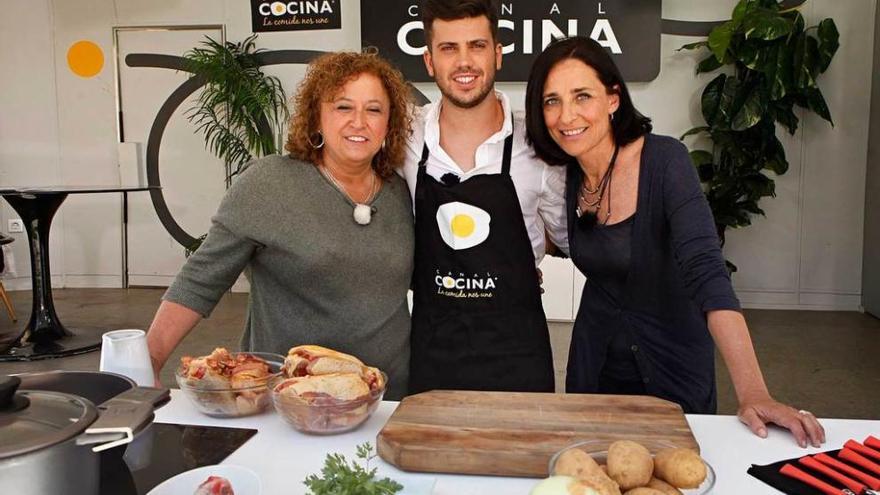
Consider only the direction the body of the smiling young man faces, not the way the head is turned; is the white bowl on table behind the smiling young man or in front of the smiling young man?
in front

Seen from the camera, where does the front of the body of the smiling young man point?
toward the camera

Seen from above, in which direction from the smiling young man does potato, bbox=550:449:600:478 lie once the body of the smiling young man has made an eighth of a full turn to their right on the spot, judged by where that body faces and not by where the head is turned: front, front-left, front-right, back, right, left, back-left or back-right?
front-left

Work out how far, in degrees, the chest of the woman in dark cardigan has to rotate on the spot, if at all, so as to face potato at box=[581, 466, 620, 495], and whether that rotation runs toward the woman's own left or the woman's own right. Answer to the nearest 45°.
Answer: approximately 45° to the woman's own left

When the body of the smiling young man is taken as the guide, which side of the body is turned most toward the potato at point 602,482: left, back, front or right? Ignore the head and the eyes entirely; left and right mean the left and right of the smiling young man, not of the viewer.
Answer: front

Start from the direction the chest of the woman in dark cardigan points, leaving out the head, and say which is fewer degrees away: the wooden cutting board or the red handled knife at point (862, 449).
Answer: the wooden cutting board

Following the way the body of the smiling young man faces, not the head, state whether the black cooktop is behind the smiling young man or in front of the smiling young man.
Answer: in front

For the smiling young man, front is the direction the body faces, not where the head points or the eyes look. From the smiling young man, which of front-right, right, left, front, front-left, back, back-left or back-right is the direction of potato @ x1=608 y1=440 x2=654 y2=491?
front

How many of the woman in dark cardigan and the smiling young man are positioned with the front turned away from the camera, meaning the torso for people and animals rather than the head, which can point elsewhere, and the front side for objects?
0

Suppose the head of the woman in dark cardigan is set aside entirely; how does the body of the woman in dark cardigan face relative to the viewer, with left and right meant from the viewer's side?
facing the viewer and to the left of the viewer
